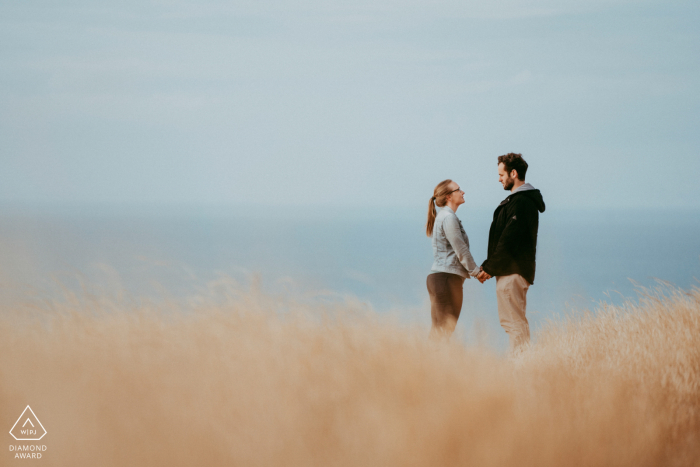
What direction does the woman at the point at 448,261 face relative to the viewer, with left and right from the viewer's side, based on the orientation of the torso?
facing to the right of the viewer

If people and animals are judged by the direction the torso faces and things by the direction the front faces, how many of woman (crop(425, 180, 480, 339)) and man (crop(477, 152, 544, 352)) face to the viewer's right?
1

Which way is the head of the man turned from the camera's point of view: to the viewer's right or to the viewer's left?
to the viewer's left

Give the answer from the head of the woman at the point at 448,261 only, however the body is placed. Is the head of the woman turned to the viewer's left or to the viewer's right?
to the viewer's right

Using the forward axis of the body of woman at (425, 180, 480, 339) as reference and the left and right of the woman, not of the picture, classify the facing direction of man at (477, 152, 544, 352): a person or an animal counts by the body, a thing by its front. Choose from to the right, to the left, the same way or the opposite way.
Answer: the opposite way

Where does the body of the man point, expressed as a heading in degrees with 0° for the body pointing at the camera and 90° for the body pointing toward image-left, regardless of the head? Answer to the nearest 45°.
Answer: approximately 90°
